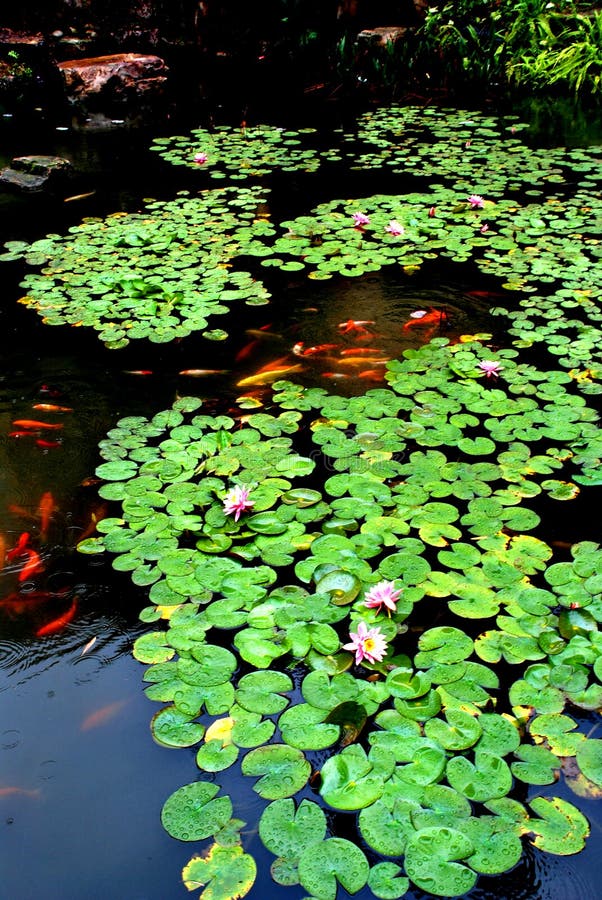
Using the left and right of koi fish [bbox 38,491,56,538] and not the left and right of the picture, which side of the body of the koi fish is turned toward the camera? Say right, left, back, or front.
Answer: back

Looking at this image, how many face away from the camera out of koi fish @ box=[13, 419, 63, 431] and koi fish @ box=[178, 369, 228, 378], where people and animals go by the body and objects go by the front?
0

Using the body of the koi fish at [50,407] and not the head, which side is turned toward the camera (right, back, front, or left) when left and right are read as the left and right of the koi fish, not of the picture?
left

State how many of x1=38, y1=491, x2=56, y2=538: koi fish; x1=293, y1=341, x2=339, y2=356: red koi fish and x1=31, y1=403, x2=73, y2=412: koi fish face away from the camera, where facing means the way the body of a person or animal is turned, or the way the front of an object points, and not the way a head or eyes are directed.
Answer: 1

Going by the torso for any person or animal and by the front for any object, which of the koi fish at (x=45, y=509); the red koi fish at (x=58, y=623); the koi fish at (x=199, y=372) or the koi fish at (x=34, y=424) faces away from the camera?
the koi fish at (x=45, y=509)

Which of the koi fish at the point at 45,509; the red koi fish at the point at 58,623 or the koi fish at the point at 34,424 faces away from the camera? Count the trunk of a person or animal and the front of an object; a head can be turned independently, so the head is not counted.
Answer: the koi fish at the point at 45,509

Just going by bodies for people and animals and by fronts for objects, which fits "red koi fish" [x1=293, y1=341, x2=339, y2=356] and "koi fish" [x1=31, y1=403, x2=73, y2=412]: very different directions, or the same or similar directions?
same or similar directions

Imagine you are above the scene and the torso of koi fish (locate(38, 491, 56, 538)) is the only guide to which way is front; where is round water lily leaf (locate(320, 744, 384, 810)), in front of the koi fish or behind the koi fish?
behind

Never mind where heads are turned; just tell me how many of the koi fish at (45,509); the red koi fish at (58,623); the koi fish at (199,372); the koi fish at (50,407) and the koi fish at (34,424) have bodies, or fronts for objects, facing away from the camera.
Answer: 1

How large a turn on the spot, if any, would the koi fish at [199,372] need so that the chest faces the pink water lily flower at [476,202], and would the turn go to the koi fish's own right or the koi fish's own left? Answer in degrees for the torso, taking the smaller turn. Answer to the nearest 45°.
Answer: approximately 135° to the koi fish's own right

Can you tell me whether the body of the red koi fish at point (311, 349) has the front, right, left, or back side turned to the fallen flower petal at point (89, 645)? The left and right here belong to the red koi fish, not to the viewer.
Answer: left

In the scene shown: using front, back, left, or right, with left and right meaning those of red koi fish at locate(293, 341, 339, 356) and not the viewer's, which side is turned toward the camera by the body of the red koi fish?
left

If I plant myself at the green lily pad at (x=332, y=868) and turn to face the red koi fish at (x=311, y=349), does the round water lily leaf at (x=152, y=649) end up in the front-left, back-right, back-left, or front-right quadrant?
front-left

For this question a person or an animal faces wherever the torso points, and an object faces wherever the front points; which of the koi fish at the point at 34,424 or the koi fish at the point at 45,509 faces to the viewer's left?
the koi fish at the point at 34,424
